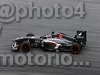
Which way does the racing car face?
to the viewer's left
